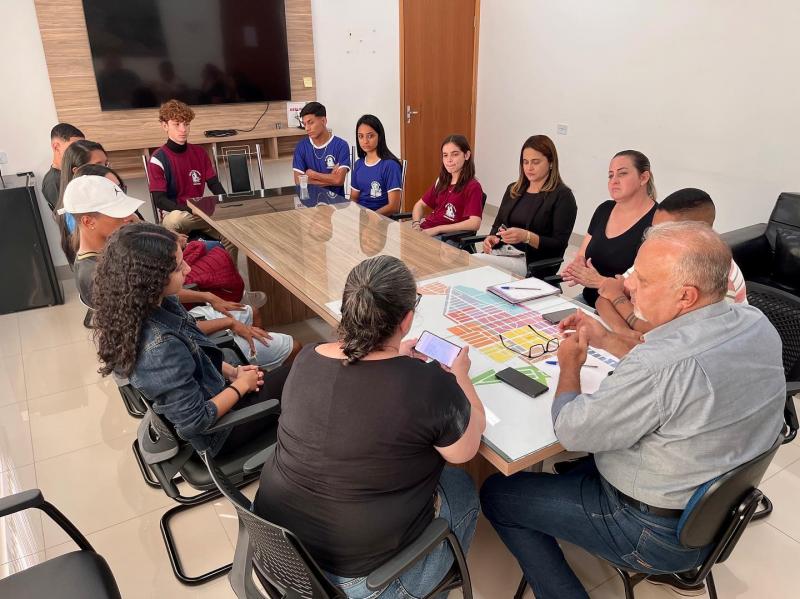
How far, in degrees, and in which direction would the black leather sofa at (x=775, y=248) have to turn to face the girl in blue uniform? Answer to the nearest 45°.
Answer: approximately 45° to its right

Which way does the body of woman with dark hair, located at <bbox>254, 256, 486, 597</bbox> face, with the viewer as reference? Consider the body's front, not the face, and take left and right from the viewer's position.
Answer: facing away from the viewer and to the right of the viewer

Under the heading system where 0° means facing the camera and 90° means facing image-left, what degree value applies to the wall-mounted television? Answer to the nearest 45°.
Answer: approximately 0°

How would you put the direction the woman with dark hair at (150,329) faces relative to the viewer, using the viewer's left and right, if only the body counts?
facing away from the viewer and to the right of the viewer

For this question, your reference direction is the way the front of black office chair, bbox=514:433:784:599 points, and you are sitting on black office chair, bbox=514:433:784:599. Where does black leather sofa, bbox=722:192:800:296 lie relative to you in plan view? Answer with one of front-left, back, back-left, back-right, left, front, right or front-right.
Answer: front-right

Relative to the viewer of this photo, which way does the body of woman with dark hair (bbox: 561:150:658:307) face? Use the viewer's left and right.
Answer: facing the viewer and to the left of the viewer

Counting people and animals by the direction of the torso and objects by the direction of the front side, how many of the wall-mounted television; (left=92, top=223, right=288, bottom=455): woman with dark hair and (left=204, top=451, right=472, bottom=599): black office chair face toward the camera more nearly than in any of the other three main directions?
1

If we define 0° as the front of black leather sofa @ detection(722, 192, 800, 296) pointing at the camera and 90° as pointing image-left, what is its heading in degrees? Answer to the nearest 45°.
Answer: approximately 45°

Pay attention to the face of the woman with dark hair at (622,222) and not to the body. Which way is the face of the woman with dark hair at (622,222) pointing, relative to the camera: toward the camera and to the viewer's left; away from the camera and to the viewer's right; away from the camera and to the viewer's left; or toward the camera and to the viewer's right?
toward the camera and to the viewer's left

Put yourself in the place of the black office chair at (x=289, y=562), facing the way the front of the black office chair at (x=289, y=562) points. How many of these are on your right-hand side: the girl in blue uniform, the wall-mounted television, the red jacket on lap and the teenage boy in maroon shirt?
0

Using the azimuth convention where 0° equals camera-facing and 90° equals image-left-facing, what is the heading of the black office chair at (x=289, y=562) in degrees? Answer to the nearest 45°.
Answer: approximately 225°

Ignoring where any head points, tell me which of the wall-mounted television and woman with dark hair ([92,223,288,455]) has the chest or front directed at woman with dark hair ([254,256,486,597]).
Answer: the wall-mounted television

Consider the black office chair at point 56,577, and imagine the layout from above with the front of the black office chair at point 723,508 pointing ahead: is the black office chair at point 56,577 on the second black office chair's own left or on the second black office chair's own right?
on the second black office chair's own left

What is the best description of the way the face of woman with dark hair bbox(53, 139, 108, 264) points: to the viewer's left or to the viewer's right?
to the viewer's right

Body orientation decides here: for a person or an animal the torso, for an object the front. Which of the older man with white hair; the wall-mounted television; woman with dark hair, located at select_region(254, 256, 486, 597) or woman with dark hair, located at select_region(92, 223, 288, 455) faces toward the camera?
the wall-mounted television

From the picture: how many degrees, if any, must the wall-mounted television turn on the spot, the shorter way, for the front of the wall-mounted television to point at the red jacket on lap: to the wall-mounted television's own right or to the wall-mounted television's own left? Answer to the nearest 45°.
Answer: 0° — it already faces it

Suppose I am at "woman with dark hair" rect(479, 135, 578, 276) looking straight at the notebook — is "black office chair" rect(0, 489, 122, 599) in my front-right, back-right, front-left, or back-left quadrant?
front-right

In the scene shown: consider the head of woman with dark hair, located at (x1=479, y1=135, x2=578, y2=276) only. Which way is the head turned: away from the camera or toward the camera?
toward the camera

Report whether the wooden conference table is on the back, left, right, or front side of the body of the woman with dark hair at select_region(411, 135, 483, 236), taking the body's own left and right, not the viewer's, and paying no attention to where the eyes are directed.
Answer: front
